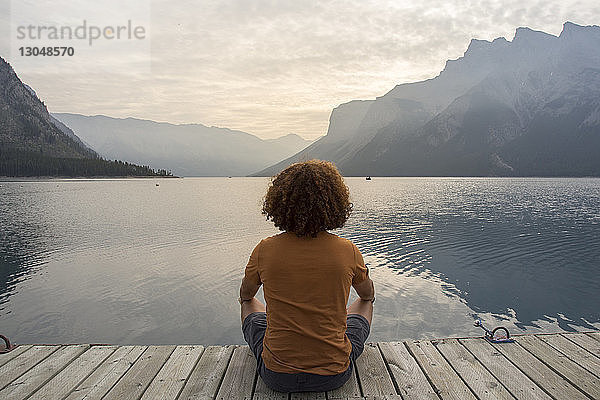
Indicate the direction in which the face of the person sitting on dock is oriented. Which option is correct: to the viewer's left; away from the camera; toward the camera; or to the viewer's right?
away from the camera

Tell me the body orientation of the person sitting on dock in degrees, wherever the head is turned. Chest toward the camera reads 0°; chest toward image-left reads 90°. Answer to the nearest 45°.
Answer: approximately 180°
